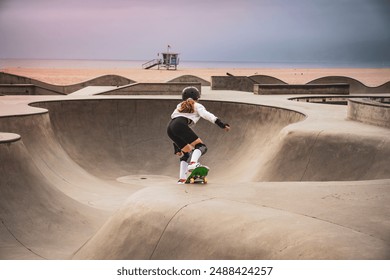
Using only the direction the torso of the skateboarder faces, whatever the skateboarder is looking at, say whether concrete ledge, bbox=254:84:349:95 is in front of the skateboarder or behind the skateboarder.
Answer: in front

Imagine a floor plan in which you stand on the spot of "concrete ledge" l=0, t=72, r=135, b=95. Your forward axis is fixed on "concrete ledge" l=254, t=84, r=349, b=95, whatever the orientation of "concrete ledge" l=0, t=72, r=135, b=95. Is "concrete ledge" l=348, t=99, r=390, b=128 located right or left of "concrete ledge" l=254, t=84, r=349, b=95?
right

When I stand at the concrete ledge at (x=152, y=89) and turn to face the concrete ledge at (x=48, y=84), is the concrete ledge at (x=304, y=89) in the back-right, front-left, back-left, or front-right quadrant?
back-right

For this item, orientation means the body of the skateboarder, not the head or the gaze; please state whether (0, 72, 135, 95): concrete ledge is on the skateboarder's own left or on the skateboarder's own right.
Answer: on the skateboarder's own left

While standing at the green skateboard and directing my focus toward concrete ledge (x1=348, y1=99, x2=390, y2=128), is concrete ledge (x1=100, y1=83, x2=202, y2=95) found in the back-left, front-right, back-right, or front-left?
front-left

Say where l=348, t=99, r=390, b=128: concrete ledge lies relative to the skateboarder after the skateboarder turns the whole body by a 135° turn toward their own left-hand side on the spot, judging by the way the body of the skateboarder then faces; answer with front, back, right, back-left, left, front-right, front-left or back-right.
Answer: back-right

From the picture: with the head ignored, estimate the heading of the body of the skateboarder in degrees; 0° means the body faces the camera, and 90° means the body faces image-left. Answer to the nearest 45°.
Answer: approximately 225°

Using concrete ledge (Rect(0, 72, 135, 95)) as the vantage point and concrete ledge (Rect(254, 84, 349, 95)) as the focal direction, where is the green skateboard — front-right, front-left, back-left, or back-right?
front-right

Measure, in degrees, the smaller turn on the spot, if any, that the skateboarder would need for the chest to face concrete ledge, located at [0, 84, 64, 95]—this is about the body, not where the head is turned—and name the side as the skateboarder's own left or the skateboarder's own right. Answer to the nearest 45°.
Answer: approximately 90° to the skateboarder's own left

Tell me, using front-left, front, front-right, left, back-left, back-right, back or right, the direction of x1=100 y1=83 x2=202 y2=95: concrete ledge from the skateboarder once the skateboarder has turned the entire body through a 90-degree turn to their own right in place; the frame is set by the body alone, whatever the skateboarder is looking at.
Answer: back-left

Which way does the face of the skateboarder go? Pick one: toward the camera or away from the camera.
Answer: away from the camera
